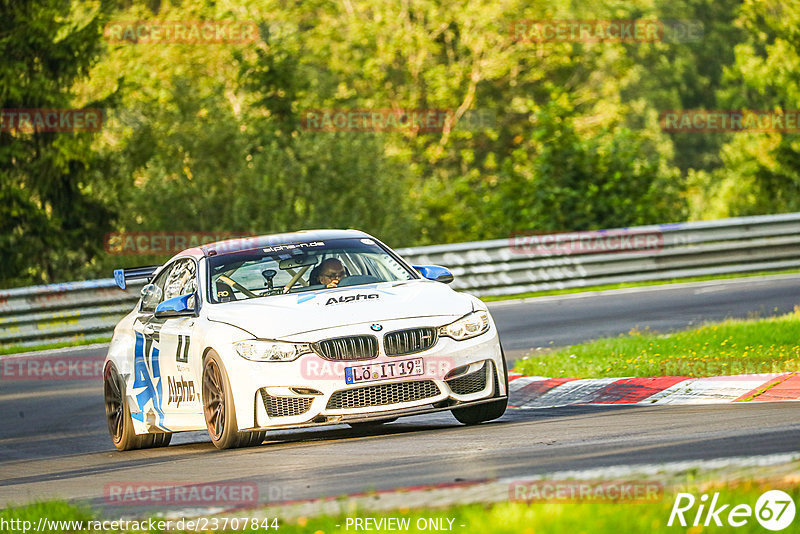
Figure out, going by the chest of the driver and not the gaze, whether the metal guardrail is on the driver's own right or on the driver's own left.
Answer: on the driver's own left

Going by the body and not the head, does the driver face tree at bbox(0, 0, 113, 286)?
no
